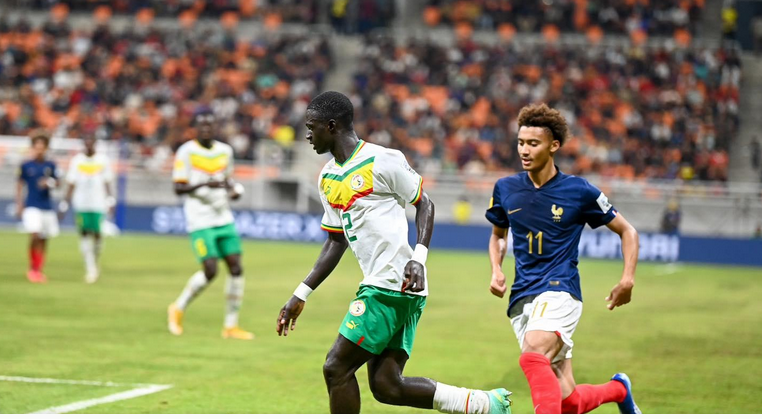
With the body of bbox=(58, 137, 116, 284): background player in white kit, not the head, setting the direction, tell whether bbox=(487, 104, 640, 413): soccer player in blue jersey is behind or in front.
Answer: in front

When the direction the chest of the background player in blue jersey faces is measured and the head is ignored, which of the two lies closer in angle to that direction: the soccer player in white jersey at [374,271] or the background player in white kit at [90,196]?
the soccer player in white jersey

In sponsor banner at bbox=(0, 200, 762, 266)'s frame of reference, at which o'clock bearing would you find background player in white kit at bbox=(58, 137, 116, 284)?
The background player in white kit is roughly at 1 o'clock from the sponsor banner.

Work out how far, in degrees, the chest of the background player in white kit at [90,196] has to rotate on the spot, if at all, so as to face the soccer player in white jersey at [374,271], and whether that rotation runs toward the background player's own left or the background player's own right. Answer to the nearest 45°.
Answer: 0° — they already face them

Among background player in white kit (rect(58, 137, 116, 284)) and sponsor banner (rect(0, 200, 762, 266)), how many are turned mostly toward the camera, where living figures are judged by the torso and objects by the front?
2

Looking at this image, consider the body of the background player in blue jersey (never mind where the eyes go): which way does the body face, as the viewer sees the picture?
toward the camera

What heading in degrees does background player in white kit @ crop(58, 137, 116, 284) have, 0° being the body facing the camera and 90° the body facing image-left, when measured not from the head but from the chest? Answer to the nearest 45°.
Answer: approximately 0°

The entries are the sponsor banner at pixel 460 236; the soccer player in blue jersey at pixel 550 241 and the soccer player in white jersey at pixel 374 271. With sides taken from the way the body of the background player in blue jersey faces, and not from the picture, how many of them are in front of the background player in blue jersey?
2

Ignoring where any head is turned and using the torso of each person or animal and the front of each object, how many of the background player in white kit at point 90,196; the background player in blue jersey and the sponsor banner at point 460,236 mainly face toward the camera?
3

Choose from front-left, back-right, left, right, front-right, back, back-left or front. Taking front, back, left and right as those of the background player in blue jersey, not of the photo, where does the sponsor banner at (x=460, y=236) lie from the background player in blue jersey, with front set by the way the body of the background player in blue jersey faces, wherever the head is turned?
back-left

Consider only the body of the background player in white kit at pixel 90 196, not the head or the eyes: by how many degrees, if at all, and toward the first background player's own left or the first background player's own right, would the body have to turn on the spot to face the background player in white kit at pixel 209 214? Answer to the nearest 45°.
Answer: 0° — they already face them

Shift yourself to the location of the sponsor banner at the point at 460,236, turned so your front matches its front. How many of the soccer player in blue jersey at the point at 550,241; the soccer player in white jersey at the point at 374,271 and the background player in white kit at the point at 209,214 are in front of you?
3

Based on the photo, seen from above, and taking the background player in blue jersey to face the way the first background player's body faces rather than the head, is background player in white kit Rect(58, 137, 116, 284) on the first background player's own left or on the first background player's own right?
on the first background player's own left

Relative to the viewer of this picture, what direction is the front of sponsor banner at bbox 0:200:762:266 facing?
facing the viewer

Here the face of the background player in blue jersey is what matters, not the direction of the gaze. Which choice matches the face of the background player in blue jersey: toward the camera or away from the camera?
toward the camera
